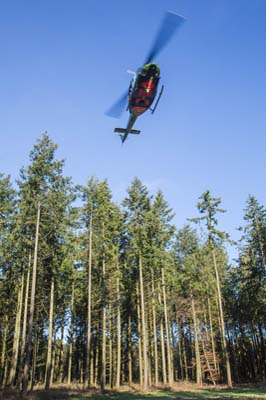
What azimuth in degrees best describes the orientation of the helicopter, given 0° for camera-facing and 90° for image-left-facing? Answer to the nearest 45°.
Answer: approximately 0°
